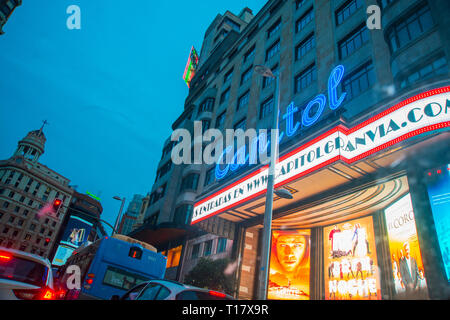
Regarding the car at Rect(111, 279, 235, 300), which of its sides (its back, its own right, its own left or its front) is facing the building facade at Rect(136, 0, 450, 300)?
right

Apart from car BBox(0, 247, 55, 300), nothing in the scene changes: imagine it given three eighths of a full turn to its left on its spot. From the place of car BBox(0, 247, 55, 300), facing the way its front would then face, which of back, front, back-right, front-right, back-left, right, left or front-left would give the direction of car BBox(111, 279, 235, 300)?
left

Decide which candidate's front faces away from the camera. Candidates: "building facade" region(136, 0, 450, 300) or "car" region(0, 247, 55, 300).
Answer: the car

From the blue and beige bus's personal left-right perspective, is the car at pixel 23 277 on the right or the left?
on its left

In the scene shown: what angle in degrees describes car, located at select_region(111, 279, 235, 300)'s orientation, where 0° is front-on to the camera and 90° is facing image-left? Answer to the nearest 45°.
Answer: approximately 135°

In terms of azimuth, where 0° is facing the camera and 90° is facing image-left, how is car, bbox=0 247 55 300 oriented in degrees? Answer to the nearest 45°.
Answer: approximately 180°

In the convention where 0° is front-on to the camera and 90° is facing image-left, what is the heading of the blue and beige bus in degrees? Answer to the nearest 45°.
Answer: approximately 135°

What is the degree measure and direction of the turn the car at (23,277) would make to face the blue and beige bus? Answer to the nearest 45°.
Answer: approximately 45° to its right

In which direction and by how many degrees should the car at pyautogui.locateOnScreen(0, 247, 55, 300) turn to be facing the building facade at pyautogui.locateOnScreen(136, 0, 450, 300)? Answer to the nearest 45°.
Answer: approximately 90° to its right
